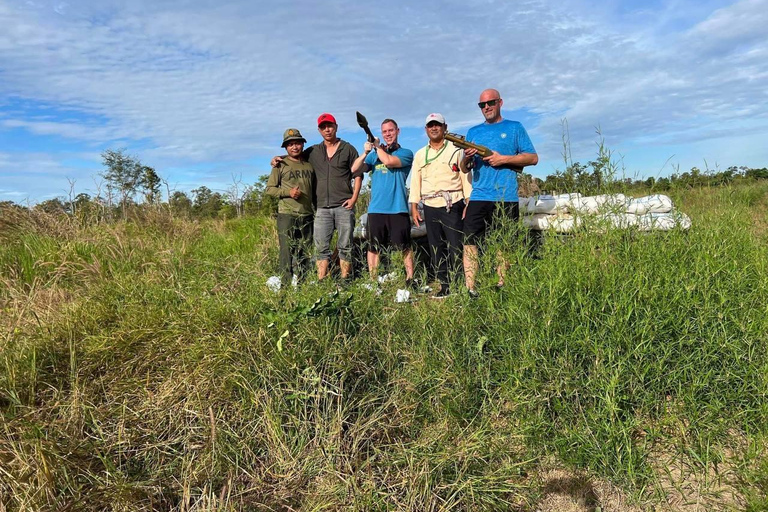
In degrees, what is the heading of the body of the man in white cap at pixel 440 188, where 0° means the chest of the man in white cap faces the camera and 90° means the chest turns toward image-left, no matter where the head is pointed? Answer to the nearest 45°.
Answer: approximately 0°

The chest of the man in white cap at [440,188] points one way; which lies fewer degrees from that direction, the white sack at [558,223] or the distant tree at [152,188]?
the white sack

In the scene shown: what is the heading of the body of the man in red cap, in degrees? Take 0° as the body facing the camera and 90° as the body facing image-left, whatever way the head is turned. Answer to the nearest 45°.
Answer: approximately 0°

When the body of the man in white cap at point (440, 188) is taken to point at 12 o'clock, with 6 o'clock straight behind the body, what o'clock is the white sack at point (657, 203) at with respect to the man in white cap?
The white sack is roughly at 9 o'clock from the man in white cap.

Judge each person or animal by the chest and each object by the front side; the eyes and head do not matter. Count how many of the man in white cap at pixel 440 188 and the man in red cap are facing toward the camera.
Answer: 2

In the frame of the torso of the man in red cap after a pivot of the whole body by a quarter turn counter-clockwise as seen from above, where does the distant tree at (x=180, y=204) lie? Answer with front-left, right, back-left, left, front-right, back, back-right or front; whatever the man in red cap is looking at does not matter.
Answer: back-left
